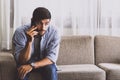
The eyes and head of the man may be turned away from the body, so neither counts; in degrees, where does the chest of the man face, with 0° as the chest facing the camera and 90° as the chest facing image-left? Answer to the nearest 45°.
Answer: approximately 0°
